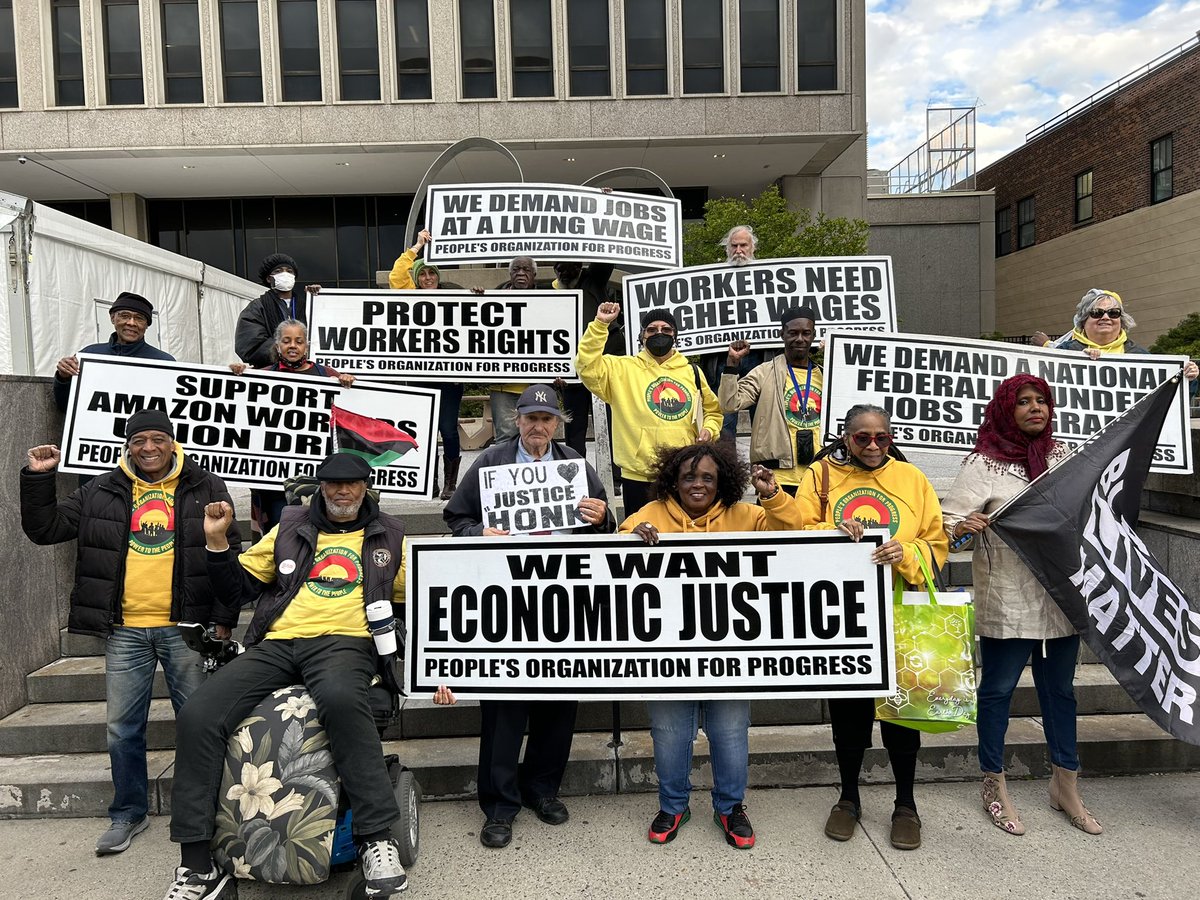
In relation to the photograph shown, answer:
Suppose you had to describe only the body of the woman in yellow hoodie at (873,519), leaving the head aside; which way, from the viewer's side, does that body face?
toward the camera

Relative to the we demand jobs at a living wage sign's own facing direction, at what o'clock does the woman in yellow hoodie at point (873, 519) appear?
The woman in yellow hoodie is roughly at 11 o'clock from the we demand jobs at a living wage sign.

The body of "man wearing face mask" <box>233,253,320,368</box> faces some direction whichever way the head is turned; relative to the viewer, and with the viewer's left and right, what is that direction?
facing the viewer and to the right of the viewer

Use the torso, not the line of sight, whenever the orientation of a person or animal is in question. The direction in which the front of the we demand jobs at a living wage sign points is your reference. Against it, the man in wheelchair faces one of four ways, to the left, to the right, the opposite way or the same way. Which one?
the same way

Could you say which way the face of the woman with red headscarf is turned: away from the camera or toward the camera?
toward the camera

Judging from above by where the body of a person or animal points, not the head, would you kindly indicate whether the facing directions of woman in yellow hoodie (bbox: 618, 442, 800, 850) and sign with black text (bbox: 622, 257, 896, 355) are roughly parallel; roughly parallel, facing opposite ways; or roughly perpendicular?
roughly parallel

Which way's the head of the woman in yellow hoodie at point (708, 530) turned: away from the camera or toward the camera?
toward the camera

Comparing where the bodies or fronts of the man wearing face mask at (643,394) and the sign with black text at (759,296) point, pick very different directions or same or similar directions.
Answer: same or similar directions

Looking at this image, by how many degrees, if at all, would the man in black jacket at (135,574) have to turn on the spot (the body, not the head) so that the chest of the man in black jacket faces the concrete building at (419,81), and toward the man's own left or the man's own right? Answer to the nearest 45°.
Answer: approximately 135° to the man's own left

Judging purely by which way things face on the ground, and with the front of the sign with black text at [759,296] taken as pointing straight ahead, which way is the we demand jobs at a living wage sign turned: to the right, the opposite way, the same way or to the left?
the same way

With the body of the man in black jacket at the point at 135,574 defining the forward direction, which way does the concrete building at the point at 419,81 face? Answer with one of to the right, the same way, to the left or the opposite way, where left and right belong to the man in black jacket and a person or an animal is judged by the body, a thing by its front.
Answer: the same way

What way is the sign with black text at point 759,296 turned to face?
toward the camera

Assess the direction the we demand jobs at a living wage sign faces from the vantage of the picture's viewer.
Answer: facing the viewer

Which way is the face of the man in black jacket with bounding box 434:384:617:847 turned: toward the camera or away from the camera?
toward the camera

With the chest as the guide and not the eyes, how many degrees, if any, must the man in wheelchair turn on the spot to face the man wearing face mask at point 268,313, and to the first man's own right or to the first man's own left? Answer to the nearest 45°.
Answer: approximately 180°
